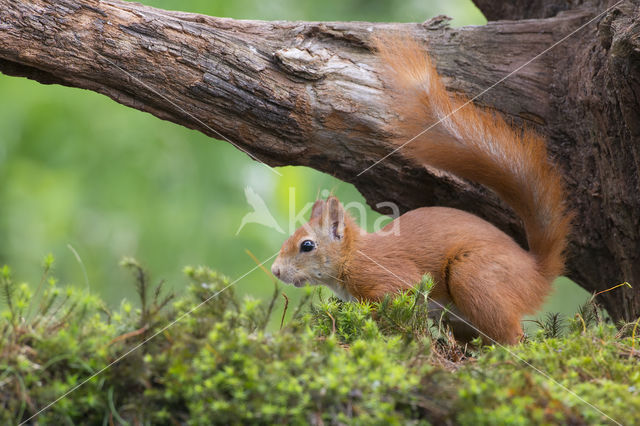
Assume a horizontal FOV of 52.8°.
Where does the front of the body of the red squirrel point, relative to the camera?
to the viewer's left
